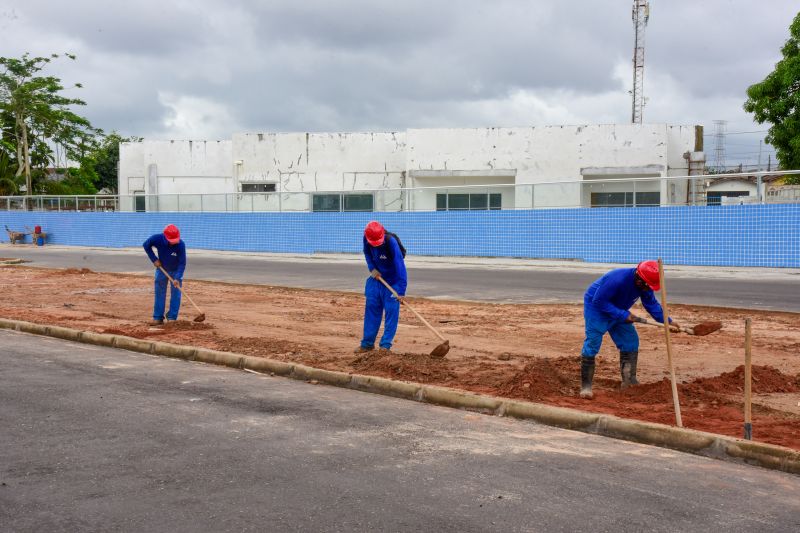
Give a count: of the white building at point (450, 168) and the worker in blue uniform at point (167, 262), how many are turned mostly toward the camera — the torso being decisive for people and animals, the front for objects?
2

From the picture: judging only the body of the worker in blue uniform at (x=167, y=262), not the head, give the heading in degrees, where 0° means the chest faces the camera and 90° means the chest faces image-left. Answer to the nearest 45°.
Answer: approximately 0°

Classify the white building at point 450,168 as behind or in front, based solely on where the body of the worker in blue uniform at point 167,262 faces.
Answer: behind

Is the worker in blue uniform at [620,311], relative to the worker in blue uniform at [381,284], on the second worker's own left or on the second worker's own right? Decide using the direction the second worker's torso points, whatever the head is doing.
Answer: on the second worker's own left

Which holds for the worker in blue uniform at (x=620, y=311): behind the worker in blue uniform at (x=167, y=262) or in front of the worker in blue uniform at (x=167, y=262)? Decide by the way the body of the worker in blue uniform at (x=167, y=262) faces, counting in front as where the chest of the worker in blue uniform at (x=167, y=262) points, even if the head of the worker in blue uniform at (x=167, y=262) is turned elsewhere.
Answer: in front

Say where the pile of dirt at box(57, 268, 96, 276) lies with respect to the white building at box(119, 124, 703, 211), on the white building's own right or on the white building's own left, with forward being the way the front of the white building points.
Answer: on the white building's own right

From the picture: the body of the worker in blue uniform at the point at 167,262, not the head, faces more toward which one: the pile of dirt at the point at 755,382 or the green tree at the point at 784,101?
the pile of dirt

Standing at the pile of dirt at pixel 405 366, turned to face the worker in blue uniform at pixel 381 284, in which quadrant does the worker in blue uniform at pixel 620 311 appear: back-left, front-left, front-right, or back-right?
back-right

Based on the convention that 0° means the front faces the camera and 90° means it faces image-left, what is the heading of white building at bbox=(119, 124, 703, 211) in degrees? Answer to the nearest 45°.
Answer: approximately 0°

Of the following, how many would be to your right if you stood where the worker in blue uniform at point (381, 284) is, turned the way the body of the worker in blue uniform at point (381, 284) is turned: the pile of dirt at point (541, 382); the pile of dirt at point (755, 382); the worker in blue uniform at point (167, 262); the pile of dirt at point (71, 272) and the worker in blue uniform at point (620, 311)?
2

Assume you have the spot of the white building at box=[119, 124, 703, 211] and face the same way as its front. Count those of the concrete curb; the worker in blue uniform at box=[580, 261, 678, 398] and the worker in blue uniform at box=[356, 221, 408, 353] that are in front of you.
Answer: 3

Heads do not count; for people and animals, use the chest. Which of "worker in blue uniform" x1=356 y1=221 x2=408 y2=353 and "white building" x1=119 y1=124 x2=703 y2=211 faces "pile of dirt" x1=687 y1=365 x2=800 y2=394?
the white building
